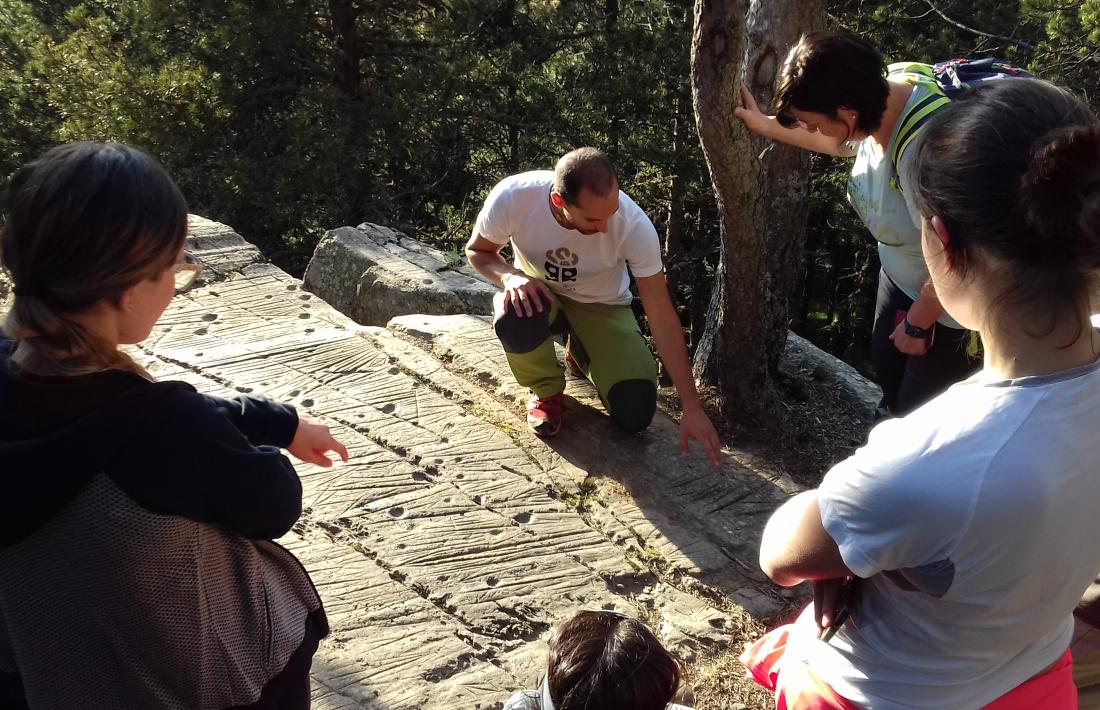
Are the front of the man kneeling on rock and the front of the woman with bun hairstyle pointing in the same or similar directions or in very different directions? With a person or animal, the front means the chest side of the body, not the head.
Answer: very different directions

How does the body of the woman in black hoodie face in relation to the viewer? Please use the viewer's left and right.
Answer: facing away from the viewer and to the right of the viewer

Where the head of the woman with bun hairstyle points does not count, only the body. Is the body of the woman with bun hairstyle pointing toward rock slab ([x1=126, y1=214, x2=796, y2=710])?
yes

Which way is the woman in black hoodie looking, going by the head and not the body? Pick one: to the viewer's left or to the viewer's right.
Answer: to the viewer's right

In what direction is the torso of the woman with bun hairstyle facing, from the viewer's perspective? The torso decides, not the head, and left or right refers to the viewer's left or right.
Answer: facing away from the viewer and to the left of the viewer

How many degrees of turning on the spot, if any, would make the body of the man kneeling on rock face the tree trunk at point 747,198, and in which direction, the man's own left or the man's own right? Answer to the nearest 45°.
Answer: approximately 135° to the man's own left

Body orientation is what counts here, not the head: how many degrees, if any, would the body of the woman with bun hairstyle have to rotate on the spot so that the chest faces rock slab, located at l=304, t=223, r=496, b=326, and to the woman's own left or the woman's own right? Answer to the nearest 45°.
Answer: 0° — they already face it

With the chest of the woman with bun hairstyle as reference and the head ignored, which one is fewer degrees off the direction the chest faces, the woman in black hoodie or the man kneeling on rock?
the man kneeling on rock

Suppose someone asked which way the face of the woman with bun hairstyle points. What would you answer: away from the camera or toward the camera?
away from the camera

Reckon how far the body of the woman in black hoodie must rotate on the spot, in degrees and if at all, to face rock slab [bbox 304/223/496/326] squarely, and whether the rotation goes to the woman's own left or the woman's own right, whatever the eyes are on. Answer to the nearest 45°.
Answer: approximately 45° to the woman's own left

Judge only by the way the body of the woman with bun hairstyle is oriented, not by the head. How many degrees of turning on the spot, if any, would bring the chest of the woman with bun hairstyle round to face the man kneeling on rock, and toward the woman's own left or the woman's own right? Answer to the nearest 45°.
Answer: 0° — they already face them

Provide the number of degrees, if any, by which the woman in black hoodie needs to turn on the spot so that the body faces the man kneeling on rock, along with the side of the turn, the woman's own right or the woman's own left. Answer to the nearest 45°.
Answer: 0° — they already face them

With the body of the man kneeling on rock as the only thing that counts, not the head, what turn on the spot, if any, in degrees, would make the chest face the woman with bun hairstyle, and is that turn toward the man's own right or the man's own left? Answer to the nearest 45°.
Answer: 0° — they already face them
